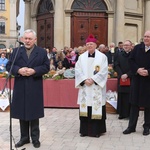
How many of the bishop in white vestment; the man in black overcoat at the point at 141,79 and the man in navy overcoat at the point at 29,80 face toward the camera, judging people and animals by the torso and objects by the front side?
3

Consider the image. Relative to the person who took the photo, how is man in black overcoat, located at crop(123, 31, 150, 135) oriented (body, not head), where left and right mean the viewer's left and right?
facing the viewer

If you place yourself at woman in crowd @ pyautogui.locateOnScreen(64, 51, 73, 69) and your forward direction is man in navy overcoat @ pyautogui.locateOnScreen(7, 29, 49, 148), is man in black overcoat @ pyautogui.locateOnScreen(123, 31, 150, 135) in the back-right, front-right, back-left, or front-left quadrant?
front-left

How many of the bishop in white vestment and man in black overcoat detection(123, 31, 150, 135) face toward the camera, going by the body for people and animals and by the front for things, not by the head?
2

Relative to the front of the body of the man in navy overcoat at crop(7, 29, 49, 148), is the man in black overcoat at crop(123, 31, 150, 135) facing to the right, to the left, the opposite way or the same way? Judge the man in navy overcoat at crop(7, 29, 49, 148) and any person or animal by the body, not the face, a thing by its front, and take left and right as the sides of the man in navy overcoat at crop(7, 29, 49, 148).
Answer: the same way

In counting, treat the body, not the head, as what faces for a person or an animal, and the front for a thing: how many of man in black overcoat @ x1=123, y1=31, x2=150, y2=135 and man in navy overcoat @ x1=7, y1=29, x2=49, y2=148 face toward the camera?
2

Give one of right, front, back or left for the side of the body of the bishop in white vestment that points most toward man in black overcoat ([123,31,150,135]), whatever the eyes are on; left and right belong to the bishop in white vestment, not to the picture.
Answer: left

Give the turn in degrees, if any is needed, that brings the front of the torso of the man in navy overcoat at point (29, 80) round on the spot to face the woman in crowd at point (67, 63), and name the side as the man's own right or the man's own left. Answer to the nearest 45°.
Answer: approximately 180°

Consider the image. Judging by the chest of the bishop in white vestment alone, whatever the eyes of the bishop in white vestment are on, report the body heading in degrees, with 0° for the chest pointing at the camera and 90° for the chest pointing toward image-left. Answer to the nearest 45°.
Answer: approximately 0°

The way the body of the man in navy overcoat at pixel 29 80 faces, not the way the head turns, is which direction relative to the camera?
toward the camera

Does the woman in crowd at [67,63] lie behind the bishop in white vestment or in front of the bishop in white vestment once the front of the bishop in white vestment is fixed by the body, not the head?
behind

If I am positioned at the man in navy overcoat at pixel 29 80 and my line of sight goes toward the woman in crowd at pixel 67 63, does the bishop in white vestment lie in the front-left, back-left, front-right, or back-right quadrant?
front-right

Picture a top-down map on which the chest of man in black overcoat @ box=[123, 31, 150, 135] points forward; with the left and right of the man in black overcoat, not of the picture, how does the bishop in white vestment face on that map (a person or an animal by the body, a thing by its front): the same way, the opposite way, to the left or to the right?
the same way

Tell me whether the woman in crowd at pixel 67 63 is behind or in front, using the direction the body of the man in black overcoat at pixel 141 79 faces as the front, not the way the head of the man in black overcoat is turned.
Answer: behind

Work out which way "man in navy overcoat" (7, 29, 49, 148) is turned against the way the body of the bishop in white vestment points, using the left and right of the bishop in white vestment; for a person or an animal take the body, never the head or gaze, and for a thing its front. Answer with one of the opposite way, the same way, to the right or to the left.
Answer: the same way

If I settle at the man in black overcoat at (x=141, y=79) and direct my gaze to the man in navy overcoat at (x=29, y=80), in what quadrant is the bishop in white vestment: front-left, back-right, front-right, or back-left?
front-right
